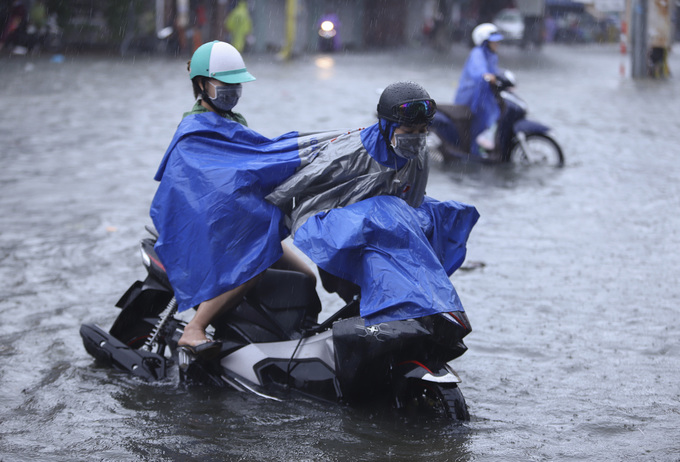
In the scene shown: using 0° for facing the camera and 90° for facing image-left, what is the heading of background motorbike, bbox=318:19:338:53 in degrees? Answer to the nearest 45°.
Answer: approximately 0°

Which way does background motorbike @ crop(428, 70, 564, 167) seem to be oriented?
to the viewer's right

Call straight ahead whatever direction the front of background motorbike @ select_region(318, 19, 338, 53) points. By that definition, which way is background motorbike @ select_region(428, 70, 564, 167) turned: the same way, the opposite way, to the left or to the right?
to the left

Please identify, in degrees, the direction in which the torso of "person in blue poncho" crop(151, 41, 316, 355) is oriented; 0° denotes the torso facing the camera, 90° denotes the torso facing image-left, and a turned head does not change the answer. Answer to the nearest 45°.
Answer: approximately 315°

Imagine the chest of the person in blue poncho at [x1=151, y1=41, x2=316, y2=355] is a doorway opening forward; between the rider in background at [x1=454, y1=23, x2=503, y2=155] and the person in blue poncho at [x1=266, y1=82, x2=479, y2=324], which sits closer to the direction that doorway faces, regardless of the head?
the person in blue poncho

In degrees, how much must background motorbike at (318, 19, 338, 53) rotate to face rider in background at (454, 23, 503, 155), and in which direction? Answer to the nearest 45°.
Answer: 0° — it already faces them
